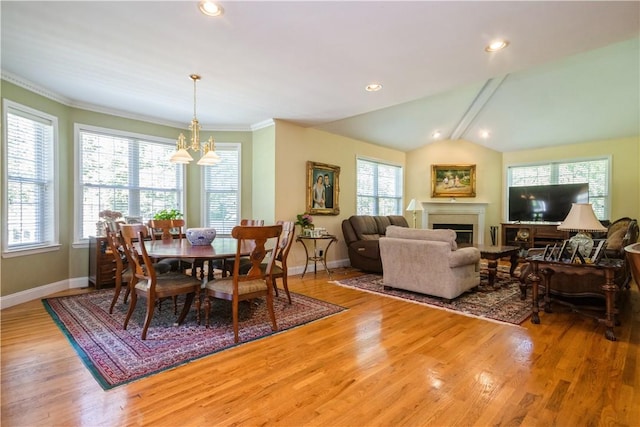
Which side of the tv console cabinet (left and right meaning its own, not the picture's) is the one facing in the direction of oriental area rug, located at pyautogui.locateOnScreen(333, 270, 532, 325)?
front

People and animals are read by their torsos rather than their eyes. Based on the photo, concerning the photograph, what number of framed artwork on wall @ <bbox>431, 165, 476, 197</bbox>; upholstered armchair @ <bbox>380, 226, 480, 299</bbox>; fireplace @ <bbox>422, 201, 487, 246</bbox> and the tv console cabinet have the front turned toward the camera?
3

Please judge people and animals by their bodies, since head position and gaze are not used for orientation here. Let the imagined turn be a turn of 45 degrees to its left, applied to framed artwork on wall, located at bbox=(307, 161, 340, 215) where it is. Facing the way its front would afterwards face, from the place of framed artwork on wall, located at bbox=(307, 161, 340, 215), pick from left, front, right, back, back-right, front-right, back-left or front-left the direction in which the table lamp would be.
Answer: front-right

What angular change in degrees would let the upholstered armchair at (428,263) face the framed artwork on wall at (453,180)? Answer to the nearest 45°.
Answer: approximately 45° to its left

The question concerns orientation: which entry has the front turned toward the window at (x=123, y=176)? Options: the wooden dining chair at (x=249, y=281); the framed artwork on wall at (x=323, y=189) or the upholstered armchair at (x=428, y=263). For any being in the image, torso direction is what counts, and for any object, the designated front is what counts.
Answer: the wooden dining chair

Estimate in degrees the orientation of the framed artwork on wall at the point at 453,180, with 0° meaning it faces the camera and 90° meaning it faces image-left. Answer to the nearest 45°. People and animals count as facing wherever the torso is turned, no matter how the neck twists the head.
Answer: approximately 0°

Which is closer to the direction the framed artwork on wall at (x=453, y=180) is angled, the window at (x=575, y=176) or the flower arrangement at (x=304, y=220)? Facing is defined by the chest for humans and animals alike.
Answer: the flower arrangement

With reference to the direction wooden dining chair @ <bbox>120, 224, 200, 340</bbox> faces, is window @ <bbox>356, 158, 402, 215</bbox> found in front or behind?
in front

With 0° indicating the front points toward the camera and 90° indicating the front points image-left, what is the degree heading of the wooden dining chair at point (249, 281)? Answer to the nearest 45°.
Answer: approximately 135°

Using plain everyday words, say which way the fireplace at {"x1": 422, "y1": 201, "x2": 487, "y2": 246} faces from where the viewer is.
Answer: facing the viewer

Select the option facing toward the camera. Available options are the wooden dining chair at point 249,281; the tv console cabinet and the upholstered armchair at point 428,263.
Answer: the tv console cabinet

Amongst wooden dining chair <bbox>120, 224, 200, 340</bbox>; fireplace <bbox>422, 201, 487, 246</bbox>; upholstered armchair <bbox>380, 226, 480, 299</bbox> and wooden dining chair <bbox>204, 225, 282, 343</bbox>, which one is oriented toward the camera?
the fireplace

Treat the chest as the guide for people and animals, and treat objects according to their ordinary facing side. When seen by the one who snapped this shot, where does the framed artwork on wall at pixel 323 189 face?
facing the viewer and to the right of the viewer

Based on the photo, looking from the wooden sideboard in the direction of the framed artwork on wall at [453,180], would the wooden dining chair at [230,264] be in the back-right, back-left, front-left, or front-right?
front-right

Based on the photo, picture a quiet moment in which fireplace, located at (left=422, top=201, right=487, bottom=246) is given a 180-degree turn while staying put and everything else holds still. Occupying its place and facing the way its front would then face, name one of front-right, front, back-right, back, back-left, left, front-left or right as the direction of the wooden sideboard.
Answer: back-left

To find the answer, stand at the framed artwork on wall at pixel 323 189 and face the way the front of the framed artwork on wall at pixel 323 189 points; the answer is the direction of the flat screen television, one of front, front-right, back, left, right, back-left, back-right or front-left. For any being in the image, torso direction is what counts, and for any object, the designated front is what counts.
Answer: front-left
